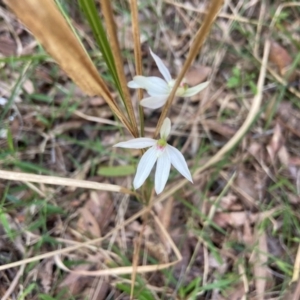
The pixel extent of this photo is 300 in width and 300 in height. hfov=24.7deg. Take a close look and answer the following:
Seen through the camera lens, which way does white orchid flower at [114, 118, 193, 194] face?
facing the viewer
